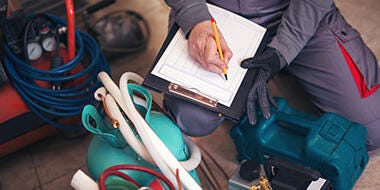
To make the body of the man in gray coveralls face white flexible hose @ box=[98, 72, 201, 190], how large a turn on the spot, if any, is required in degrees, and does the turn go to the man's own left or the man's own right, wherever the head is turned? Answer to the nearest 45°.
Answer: approximately 45° to the man's own right

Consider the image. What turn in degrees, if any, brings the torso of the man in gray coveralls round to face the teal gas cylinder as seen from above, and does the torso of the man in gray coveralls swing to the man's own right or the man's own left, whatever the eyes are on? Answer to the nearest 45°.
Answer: approximately 45° to the man's own right

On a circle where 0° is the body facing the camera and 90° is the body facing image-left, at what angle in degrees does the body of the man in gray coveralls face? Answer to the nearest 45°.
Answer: approximately 0°

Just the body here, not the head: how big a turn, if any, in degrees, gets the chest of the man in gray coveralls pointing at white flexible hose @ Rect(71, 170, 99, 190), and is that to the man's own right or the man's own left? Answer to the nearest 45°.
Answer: approximately 45° to the man's own right
